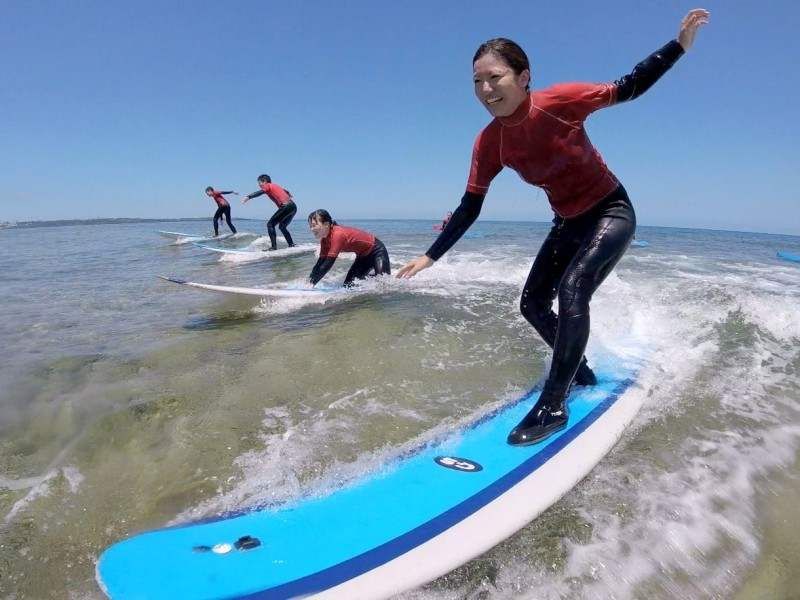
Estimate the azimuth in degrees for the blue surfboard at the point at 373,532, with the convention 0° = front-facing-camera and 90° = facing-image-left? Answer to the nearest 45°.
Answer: approximately 45°

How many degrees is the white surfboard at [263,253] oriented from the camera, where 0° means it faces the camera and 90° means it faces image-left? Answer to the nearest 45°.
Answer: approximately 90°

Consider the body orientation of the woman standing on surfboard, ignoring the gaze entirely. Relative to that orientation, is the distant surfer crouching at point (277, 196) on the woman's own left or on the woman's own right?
on the woman's own right

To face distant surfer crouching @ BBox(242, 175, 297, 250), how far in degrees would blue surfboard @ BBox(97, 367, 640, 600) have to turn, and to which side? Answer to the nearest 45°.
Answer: approximately 135° to its right

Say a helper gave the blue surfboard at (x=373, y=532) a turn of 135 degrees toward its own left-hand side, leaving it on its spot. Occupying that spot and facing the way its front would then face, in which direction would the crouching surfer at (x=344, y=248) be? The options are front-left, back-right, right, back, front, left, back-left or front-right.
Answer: left

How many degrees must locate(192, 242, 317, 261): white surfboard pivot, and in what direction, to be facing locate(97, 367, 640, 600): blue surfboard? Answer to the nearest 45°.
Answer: approximately 90° to its left

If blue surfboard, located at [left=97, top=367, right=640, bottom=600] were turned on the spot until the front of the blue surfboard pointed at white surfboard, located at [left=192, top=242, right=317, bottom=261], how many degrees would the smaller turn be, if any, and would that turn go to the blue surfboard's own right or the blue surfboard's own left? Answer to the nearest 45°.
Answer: approximately 135° to the blue surfboard's own right

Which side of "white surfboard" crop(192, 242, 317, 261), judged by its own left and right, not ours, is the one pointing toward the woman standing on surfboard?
left

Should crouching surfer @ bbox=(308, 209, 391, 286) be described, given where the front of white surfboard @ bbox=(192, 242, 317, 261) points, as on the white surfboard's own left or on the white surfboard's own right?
on the white surfboard's own left
